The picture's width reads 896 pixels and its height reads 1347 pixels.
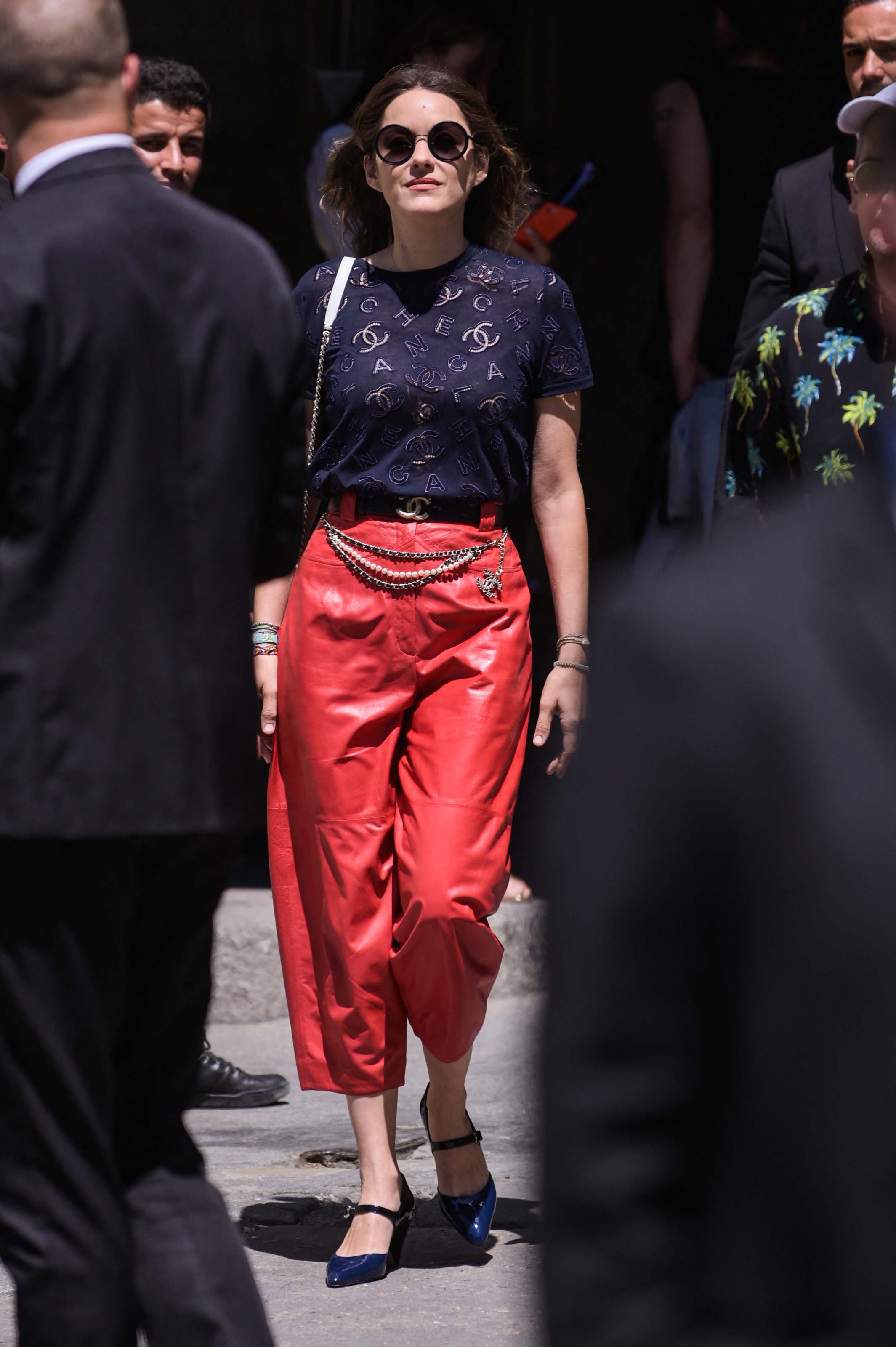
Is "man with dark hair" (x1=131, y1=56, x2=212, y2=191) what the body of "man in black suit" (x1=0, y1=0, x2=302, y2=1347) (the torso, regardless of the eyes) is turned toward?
yes

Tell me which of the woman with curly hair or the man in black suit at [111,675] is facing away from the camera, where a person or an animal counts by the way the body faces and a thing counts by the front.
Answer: the man in black suit

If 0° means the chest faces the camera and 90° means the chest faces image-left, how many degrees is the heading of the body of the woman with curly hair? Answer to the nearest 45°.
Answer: approximately 0°

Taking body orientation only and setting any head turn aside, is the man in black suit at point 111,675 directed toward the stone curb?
yes

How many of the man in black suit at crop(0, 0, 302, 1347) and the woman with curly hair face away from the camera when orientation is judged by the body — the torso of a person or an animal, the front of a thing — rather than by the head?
1

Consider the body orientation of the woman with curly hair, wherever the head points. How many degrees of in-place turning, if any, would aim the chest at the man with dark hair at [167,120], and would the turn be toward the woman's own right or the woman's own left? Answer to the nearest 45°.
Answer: approximately 180°

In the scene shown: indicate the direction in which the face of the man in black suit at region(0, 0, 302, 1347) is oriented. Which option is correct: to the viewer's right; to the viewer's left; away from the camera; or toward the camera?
away from the camera

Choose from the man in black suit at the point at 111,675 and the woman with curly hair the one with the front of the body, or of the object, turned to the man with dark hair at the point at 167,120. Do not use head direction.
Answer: the man in black suit

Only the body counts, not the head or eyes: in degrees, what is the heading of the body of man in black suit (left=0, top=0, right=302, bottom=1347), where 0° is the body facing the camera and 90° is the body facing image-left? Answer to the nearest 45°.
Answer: approximately 180°

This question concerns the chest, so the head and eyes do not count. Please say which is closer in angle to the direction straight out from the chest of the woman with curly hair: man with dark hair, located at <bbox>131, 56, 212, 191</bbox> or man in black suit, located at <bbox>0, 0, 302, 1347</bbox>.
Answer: the man in black suit

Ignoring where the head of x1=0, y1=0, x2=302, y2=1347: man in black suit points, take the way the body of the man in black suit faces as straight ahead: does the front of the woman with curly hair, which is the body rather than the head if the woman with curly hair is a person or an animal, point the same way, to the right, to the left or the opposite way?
the opposite way

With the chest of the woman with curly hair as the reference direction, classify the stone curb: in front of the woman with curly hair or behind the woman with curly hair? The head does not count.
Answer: behind

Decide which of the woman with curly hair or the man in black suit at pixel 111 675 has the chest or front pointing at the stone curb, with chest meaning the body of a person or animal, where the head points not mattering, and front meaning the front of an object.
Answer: the man in black suit
